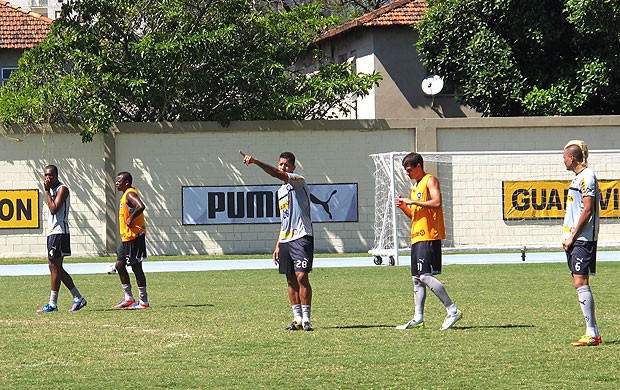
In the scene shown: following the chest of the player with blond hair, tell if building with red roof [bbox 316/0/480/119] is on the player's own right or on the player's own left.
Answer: on the player's own right

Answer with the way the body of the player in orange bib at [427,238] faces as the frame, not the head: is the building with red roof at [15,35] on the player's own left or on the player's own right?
on the player's own right
